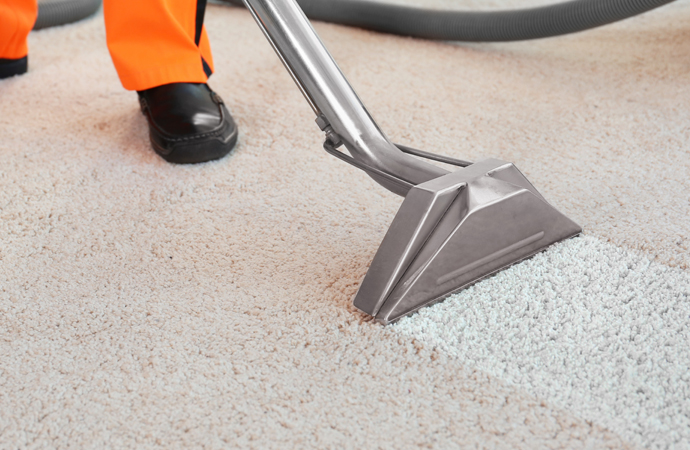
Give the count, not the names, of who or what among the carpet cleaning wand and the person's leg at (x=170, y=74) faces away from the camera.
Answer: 0

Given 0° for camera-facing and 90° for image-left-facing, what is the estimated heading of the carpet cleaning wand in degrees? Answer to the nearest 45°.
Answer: approximately 315°

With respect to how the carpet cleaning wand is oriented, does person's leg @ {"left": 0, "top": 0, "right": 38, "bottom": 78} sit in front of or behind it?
behind
